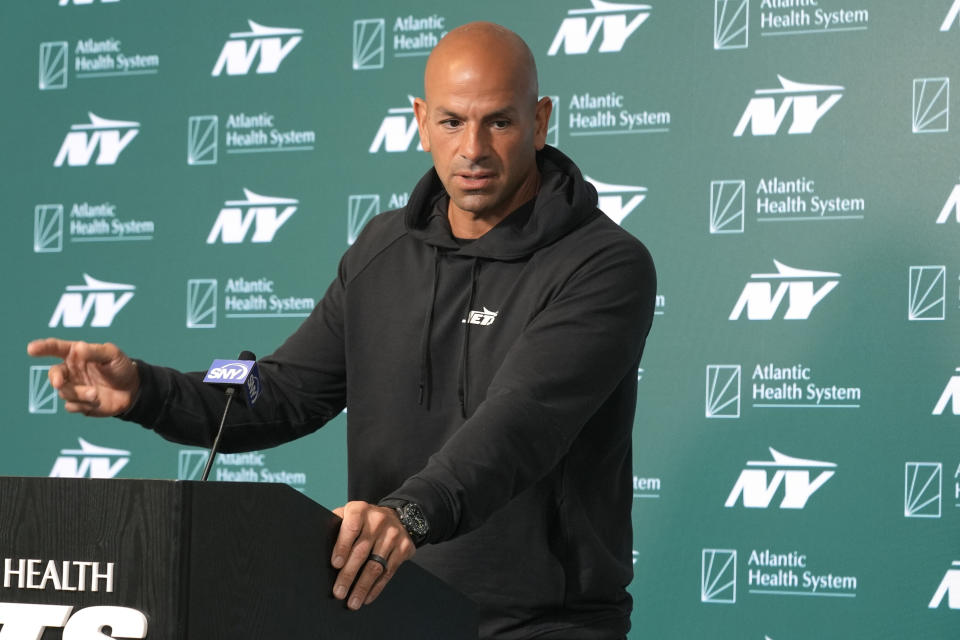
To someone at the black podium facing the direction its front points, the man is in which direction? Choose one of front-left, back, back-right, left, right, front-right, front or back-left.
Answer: back

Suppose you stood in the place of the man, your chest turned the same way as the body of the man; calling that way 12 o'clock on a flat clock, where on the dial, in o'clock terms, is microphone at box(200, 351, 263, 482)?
The microphone is roughly at 12 o'clock from the man.

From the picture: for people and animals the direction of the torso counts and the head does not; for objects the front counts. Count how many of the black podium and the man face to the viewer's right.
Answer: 0

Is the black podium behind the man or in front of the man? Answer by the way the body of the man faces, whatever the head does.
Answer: in front

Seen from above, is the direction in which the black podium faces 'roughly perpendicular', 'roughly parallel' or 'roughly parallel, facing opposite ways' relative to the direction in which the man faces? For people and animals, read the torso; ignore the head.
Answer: roughly parallel

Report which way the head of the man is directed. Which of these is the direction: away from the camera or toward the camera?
toward the camera

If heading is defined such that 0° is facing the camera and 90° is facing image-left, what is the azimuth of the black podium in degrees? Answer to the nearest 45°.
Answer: approximately 45°
